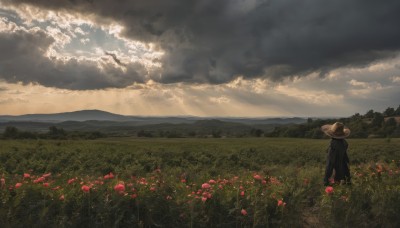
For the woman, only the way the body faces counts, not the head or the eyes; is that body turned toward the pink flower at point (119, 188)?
no

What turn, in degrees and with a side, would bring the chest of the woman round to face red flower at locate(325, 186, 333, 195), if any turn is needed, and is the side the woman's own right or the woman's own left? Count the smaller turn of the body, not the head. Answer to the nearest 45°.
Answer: approximately 180°

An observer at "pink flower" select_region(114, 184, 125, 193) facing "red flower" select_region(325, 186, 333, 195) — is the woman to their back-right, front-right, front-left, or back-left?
front-left

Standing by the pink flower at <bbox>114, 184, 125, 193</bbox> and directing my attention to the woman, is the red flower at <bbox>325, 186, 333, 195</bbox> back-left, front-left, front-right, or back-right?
front-right

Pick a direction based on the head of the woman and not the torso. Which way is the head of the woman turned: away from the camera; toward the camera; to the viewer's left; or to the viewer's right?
away from the camera

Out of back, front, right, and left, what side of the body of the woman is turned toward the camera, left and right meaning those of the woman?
back

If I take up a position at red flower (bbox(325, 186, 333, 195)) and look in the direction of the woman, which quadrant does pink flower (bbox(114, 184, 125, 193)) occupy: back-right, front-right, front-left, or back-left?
back-left

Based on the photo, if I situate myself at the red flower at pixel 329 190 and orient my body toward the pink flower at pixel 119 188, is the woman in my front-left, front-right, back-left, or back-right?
back-right

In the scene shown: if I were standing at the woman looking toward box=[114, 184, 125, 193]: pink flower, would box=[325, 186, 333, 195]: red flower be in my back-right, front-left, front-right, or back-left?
front-left
